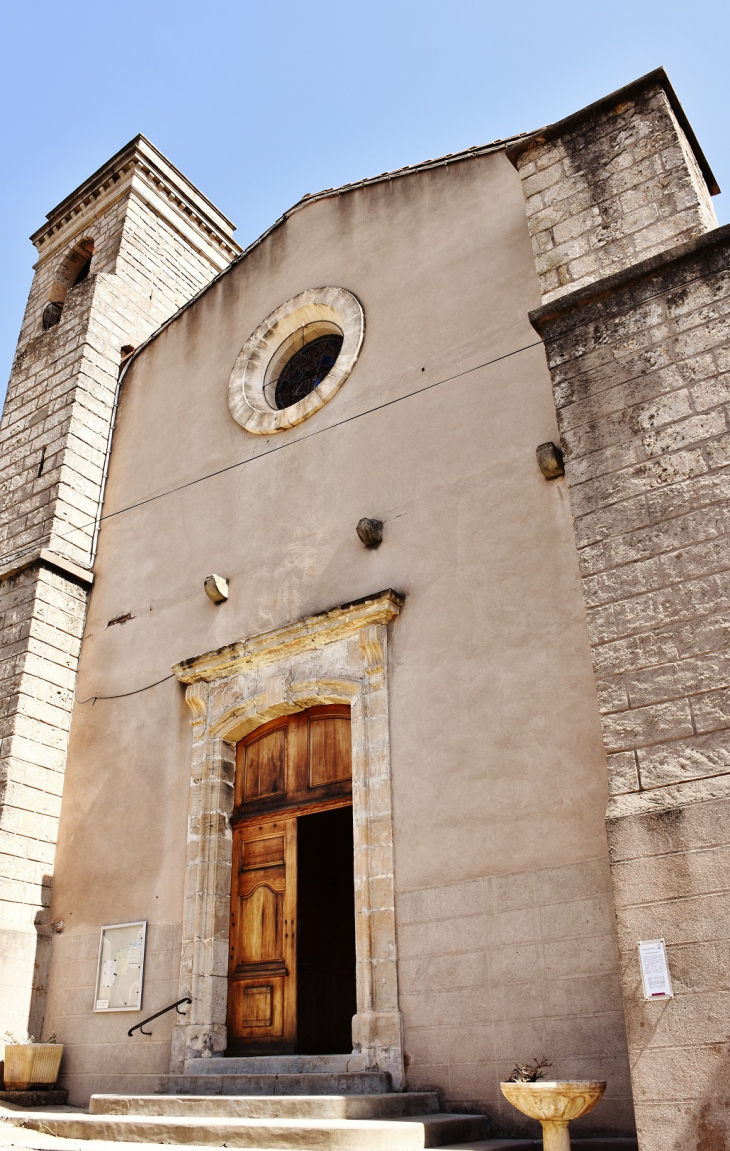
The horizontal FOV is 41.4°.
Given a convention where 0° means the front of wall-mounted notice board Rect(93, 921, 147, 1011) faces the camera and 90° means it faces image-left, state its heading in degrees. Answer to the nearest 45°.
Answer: approximately 45°

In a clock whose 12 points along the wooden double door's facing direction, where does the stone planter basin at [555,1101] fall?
The stone planter basin is roughly at 10 o'clock from the wooden double door.

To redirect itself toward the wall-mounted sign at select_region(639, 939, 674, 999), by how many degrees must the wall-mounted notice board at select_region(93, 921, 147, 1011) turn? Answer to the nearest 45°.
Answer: approximately 90° to its left

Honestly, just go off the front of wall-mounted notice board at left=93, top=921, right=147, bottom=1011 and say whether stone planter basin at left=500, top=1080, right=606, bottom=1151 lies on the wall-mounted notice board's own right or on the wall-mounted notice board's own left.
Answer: on the wall-mounted notice board's own left

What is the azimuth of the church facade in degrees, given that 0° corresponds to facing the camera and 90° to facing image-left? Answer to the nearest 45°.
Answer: approximately 45°

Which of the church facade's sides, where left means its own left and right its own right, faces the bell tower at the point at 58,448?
right

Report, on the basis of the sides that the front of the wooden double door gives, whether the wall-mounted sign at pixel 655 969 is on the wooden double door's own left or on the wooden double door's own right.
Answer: on the wooden double door's own left
